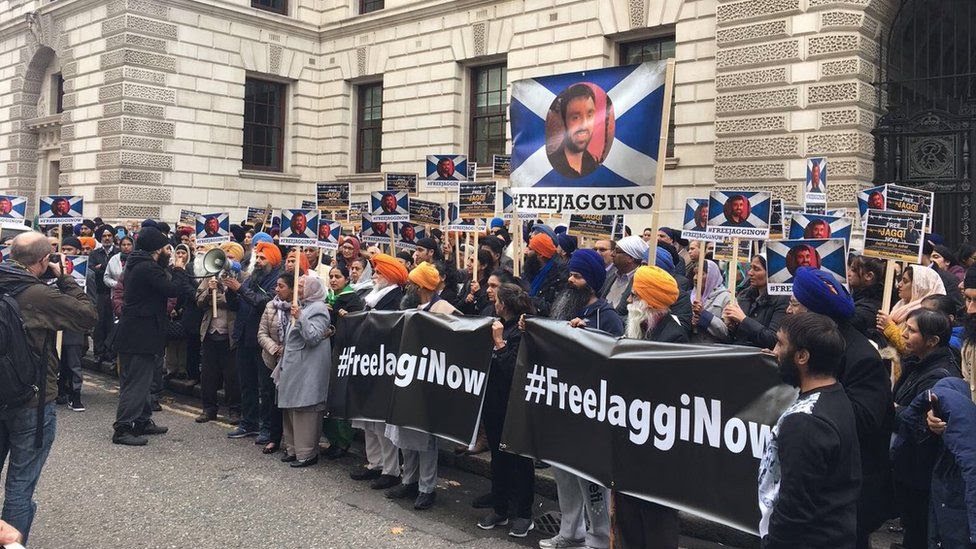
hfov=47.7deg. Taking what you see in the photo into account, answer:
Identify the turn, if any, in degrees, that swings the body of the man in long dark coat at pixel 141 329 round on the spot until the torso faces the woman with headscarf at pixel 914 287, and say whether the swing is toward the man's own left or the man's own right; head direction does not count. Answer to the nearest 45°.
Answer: approximately 45° to the man's own right

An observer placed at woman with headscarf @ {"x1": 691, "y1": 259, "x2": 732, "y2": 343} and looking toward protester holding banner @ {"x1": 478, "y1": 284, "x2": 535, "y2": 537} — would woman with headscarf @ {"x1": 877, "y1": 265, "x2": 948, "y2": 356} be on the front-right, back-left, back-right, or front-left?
back-left

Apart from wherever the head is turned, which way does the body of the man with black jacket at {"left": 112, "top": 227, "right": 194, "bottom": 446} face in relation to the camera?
to the viewer's right

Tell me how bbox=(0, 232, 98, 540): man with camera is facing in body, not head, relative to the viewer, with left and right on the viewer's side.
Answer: facing away from the viewer and to the right of the viewer

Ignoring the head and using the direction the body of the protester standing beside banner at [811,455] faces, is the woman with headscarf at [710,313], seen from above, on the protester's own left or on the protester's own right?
on the protester's own right

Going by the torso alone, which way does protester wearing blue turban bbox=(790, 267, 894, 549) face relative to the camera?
to the viewer's left

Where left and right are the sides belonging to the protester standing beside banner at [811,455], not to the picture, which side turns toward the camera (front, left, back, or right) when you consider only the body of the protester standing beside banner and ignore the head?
left
